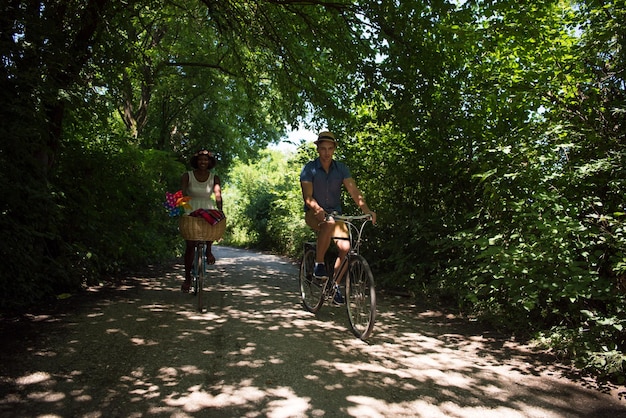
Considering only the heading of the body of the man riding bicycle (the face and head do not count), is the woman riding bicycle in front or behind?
behind

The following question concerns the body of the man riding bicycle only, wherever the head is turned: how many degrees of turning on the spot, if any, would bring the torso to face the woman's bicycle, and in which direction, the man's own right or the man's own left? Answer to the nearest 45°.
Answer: approximately 135° to the man's own right

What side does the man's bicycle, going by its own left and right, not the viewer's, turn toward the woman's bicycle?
back

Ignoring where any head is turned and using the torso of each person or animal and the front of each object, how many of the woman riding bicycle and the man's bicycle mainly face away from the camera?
0

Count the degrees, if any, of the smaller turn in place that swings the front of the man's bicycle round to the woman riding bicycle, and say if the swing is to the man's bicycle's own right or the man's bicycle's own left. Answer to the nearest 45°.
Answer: approximately 180°

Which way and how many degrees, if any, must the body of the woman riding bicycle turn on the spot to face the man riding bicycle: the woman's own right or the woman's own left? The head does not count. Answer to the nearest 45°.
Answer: approximately 45° to the woman's own left

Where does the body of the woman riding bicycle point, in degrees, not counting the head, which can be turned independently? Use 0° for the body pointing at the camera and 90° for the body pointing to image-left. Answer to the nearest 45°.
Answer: approximately 0°
